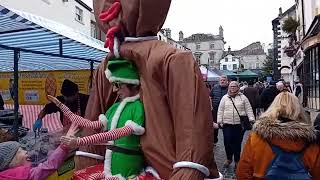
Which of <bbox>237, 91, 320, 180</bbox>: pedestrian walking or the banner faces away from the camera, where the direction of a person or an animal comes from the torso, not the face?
the pedestrian walking

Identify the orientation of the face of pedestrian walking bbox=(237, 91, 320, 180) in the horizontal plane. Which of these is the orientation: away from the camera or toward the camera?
away from the camera

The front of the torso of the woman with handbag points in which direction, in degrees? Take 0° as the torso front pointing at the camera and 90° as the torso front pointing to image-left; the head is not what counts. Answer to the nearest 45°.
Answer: approximately 0°

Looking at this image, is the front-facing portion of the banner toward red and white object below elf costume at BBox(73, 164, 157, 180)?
yes

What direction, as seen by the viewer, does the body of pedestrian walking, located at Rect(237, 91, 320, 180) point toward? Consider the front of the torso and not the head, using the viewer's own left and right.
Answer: facing away from the viewer

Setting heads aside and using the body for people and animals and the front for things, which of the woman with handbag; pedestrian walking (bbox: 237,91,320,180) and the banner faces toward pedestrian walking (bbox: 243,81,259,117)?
pedestrian walking (bbox: 237,91,320,180)

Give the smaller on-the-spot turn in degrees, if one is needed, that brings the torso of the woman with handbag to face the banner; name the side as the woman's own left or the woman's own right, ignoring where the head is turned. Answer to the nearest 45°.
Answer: approximately 90° to the woman's own right

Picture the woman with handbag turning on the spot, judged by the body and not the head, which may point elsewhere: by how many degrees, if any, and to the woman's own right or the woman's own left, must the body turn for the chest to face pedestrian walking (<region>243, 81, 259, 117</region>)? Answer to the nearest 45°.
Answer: approximately 180°

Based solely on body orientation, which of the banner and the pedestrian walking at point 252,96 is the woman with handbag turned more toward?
the banner

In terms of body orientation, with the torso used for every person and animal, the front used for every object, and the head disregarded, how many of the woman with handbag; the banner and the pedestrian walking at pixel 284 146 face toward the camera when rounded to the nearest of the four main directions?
2
